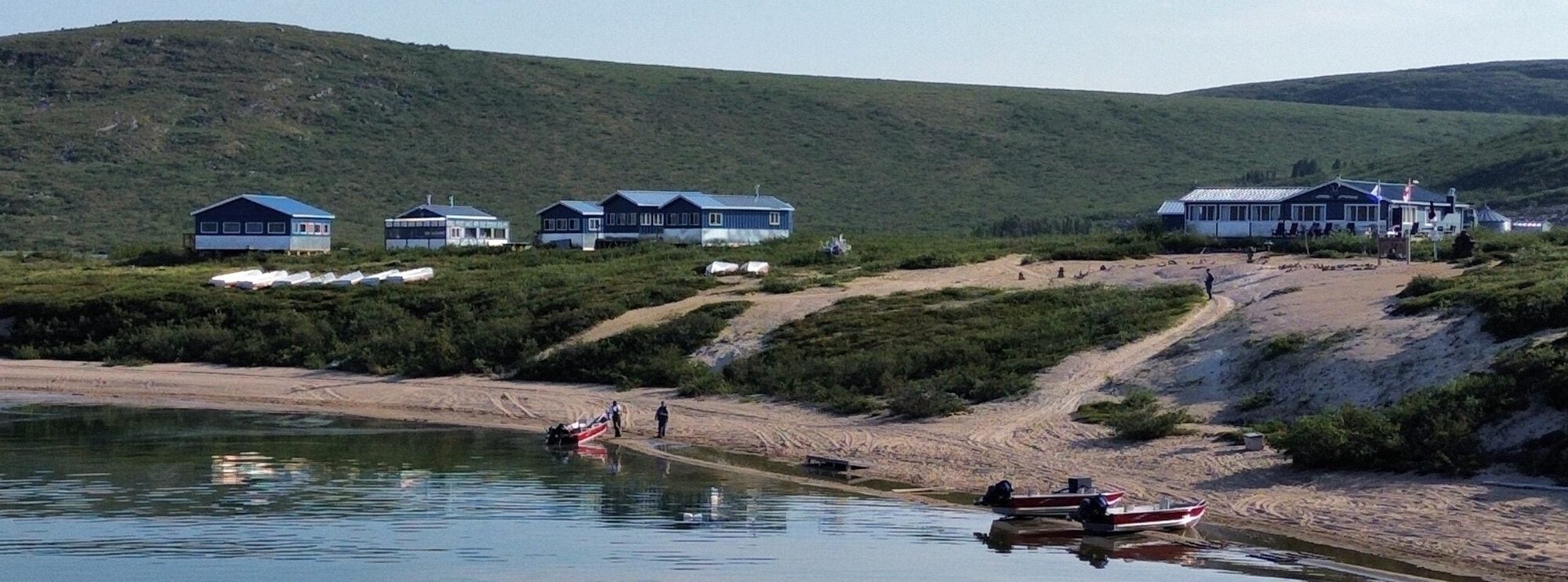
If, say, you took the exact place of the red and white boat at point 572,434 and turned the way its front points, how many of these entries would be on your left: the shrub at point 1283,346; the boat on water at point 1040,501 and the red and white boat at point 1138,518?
0

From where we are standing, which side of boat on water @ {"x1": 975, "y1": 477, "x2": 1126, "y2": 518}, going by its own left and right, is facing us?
right

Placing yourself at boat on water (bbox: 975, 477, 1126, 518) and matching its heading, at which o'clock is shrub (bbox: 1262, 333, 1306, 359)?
The shrub is roughly at 10 o'clock from the boat on water.

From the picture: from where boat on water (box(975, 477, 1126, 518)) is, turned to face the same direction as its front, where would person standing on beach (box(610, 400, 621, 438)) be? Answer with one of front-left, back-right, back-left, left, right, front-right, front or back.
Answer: back-left

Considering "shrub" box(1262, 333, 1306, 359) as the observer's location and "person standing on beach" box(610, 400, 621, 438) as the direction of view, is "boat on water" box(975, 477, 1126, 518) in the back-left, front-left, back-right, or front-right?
front-left

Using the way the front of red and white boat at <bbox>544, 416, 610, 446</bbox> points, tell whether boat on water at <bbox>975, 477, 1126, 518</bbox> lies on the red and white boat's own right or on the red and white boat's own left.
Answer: on the red and white boat's own right

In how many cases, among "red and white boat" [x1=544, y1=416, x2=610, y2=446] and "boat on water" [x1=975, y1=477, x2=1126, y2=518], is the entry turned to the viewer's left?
0

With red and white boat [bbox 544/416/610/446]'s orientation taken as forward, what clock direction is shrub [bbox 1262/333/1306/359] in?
The shrub is roughly at 2 o'clock from the red and white boat.

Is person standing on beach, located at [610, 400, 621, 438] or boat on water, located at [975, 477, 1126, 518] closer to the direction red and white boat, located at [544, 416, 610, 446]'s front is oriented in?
the person standing on beach

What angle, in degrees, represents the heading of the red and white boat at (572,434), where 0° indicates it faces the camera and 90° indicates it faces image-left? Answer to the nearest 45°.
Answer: approximately 225°

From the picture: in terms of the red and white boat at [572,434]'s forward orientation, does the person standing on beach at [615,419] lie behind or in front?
in front

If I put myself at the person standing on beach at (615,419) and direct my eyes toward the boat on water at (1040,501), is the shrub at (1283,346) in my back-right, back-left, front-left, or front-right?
front-left

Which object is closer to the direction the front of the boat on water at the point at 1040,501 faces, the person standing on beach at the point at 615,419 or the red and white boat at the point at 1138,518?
the red and white boat

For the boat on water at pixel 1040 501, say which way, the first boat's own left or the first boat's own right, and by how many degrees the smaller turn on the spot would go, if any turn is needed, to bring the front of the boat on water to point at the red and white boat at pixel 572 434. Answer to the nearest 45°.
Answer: approximately 135° to the first boat's own left

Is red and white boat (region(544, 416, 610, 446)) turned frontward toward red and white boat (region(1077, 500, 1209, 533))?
no
